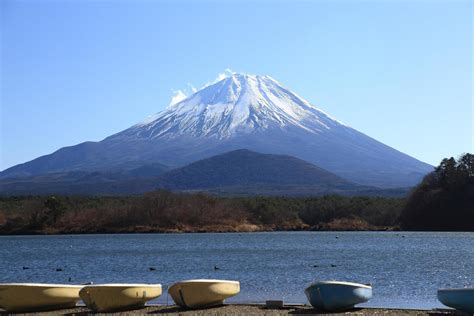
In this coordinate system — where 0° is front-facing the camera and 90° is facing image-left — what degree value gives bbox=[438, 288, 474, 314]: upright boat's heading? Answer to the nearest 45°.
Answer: approximately 90°
